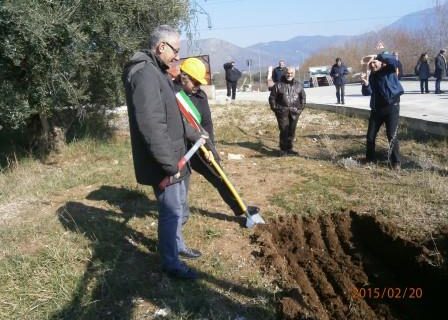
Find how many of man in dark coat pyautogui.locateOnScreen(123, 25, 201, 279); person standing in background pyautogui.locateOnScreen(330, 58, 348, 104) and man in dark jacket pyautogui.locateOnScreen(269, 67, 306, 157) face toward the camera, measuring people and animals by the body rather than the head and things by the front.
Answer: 2

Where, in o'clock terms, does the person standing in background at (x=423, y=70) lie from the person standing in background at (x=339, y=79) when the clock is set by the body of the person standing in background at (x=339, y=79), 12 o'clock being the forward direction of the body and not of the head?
the person standing in background at (x=423, y=70) is roughly at 8 o'clock from the person standing in background at (x=339, y=79).

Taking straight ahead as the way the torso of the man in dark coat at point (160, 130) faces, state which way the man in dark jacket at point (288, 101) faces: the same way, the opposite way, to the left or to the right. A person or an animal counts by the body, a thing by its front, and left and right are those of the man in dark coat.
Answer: to the right

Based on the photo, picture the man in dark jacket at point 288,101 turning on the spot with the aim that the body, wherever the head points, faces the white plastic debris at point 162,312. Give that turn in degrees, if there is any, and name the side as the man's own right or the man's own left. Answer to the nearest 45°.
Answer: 0° — they already face it

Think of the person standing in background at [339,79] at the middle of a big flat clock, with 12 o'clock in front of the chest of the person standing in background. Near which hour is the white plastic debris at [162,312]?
The white plastic debris is roughly at 12 o'clock from the person standing in background.

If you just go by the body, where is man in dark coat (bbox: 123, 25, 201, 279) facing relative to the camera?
to the viewer's right

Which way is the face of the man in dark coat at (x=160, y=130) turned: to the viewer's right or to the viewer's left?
to the viewer's right

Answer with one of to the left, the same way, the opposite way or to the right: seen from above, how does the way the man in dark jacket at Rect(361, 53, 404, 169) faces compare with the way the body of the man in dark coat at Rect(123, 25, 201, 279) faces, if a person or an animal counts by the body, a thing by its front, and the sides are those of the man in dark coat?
the opposite way
